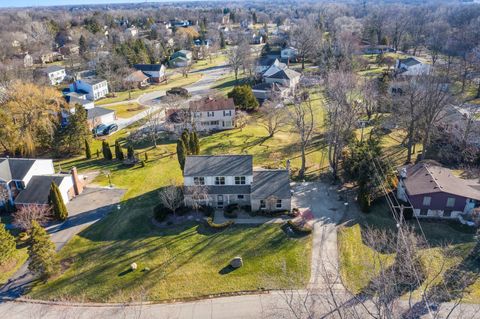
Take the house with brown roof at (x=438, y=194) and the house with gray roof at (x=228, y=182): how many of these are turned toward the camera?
2

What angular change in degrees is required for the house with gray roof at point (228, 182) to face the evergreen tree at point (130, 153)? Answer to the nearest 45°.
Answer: approximately 135° to its right

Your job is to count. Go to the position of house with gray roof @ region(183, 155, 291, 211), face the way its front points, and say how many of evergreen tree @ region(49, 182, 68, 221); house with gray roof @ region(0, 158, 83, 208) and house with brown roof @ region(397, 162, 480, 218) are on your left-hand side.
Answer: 1

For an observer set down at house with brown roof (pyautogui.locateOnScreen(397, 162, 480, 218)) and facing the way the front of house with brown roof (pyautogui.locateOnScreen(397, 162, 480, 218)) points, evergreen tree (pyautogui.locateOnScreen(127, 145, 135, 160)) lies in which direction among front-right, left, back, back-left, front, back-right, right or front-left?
right

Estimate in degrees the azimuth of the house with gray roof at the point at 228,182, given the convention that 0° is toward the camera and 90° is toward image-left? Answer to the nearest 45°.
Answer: approximately 0°

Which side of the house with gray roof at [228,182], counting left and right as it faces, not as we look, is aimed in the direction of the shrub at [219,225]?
front

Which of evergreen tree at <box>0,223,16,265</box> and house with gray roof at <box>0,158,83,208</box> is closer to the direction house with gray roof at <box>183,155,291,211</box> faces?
the evergreen tree

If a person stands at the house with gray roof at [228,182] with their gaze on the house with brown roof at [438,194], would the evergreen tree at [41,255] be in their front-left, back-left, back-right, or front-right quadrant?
back-right

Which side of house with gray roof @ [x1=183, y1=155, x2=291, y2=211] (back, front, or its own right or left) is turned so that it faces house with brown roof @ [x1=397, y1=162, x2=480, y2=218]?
left

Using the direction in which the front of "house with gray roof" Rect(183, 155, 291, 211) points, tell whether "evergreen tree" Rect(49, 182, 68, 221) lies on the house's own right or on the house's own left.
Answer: on the house's own right
